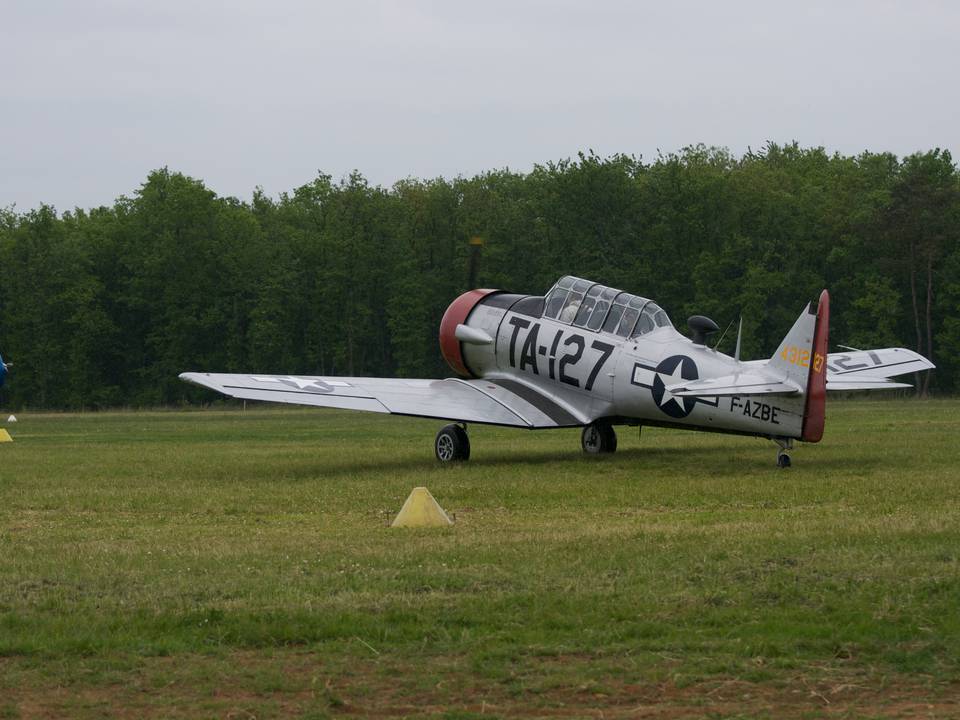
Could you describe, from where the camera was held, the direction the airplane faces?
facing away from the viewer and to the left of the viewer

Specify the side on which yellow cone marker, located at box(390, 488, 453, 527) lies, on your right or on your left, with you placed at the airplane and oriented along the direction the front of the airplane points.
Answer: on your left
